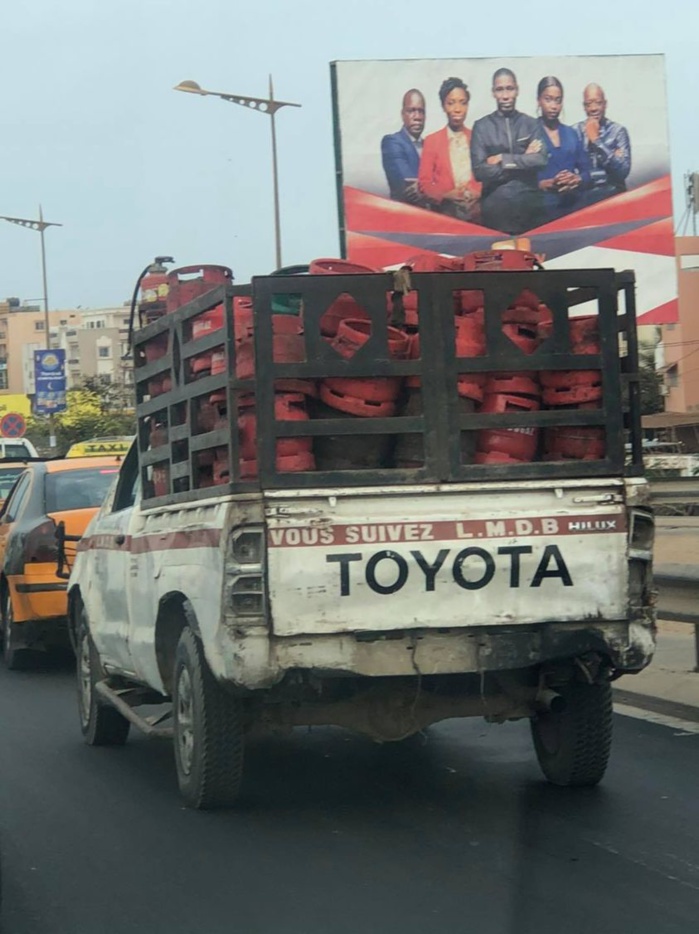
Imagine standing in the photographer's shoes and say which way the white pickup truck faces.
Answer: facing away from the viewer and to the left of the viewer

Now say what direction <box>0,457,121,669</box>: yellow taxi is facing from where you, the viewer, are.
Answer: facing away from the viewer and to the left of the viewer

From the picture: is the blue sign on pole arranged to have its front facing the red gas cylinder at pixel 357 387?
yes

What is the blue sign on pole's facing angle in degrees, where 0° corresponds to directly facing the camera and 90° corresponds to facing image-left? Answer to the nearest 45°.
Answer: approximately 0°

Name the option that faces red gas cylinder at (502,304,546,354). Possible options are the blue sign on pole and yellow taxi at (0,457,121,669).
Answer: the blue sign on pole
